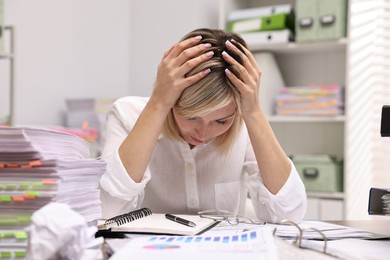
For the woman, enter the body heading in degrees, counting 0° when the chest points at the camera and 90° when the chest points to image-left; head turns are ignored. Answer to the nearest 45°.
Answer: approximately 0°

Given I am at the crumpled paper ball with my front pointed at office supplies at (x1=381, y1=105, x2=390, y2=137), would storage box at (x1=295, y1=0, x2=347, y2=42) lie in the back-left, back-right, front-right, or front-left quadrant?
front-left

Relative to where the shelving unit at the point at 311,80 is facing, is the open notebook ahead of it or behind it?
ahead

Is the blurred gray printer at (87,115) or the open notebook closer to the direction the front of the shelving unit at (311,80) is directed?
the open notebook

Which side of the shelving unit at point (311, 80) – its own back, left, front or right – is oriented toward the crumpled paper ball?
front

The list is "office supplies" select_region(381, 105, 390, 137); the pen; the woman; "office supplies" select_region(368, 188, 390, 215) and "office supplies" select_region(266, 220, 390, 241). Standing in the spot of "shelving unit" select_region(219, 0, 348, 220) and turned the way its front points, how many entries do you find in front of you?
5

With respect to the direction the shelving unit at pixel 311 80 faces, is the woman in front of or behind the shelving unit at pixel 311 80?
in front

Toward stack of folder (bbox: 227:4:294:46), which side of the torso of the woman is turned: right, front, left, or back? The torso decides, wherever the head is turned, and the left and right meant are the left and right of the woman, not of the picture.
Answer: back

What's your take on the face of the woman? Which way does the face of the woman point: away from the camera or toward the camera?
toward the camera

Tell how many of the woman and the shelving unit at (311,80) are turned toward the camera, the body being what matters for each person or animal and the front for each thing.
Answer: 2

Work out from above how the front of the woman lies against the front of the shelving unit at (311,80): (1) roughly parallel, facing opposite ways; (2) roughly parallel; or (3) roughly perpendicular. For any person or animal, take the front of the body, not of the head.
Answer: roughly parallel

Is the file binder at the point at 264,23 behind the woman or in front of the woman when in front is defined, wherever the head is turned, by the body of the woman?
behind

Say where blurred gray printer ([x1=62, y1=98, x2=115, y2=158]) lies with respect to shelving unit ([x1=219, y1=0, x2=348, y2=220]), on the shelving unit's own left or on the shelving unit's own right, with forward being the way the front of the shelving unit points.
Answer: on the shelving unit's own right

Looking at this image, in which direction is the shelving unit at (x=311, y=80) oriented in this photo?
toward the camera
